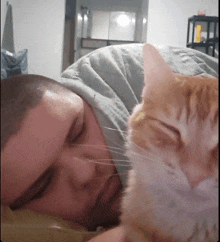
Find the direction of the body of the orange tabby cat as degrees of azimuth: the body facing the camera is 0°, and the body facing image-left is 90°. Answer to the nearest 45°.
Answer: approximately 0°
